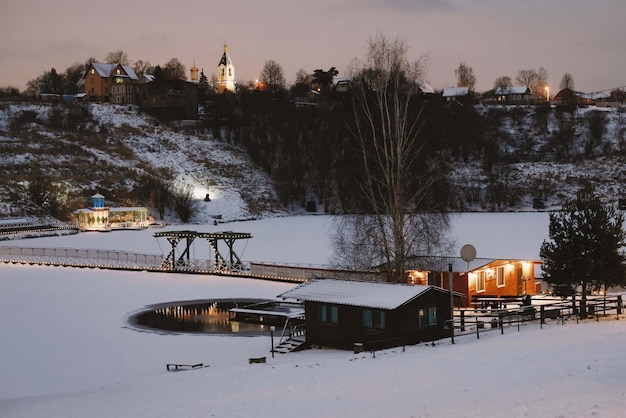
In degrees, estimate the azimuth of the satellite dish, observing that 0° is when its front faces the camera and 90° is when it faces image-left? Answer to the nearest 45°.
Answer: approximately 0°

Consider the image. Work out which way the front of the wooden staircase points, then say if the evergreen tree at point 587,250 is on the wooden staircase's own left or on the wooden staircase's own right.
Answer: on the wooden staircase's own left

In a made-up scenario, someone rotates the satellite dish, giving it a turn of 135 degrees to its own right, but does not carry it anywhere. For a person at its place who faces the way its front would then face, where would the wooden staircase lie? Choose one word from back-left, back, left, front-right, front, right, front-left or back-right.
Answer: front-left

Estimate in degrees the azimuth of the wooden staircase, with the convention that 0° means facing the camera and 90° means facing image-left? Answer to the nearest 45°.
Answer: approximately 45°

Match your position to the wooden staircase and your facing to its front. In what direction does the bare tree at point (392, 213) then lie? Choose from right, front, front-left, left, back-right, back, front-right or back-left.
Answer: back

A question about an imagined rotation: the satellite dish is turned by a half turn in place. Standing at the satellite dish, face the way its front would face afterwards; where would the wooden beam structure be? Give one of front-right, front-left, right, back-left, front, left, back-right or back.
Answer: front-left
